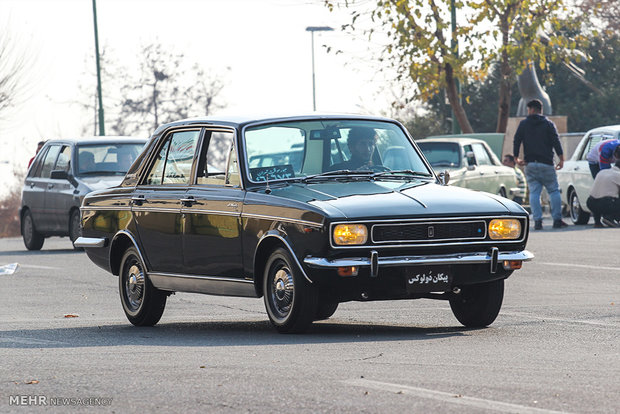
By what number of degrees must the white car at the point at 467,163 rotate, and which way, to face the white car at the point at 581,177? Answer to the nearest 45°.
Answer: approximately 135° to its left

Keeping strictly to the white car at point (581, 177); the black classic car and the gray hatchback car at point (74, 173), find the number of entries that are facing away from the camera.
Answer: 0

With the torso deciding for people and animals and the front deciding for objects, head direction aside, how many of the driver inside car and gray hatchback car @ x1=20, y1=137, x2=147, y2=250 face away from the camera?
0

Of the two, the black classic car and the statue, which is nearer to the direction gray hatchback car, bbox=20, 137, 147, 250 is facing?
the black classic car

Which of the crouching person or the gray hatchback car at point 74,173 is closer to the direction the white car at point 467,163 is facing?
the gray hatchback car

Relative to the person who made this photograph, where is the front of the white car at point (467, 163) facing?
facing the viewer and to the left of the viewer

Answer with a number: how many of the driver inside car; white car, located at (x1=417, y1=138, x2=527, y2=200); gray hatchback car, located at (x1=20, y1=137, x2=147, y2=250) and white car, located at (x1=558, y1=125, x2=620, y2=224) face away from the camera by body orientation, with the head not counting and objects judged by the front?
0

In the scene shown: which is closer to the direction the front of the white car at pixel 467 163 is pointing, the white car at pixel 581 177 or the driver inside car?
the driver inside car

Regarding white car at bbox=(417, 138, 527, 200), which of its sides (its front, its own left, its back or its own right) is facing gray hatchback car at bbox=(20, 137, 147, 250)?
front
